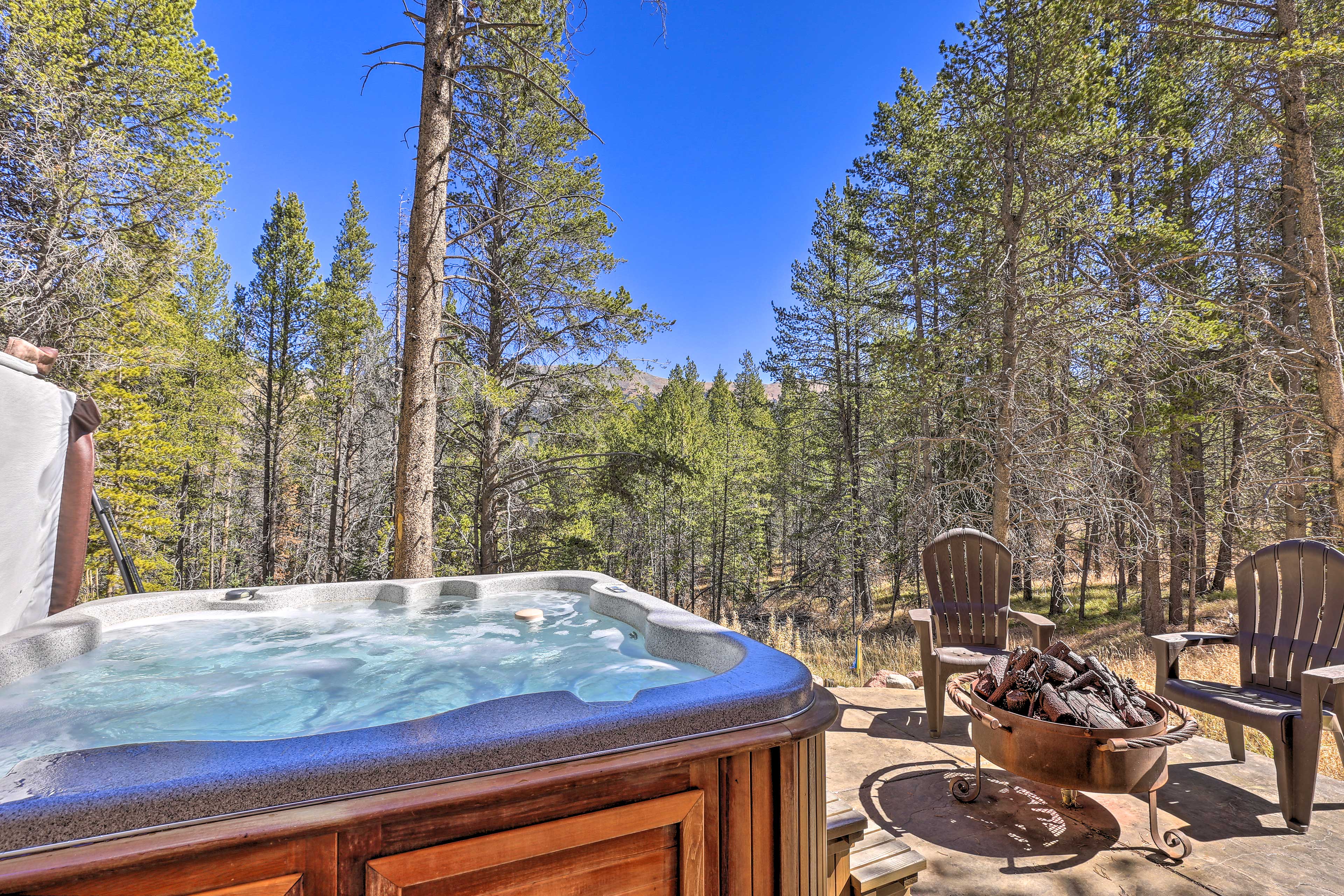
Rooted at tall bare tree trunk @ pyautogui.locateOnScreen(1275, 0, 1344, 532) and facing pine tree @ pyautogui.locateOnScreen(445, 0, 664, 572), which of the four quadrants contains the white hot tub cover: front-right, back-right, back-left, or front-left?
front-left

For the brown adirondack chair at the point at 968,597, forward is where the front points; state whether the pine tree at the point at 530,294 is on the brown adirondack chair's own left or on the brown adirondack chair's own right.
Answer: on the brown adirondack chair's own right

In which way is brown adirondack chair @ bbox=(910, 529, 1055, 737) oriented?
toward the camera

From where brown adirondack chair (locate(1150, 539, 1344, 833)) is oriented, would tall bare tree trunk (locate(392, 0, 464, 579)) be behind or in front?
in front

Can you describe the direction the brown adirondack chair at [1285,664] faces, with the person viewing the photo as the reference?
facing the viewer and to the left of the viewer

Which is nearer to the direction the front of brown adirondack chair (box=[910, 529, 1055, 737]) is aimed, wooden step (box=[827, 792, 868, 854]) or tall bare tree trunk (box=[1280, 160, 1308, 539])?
the wooden step

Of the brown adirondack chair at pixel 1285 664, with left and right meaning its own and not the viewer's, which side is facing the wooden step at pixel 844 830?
front

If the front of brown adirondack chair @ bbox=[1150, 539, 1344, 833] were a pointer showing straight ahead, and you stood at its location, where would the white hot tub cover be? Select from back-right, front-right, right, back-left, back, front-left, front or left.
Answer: front

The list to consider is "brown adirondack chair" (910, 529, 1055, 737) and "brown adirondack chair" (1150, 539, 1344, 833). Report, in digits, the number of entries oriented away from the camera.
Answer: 0

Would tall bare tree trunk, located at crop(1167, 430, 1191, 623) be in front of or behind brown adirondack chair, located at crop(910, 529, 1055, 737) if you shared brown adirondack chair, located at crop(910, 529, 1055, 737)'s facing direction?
behind

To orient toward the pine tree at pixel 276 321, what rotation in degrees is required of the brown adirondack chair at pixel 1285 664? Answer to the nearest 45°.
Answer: approximately 45° to its right

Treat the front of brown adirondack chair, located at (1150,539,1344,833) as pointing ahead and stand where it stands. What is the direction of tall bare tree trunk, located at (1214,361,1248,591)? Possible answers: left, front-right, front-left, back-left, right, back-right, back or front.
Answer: back-right
